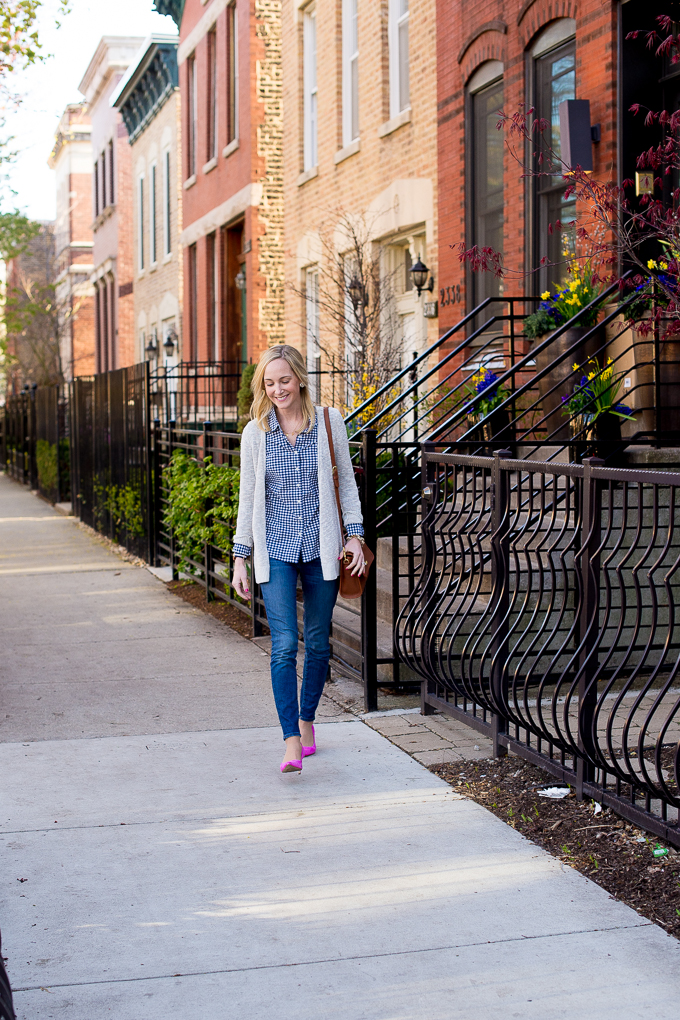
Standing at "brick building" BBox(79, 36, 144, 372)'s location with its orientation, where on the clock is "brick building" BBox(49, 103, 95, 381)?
"brick building" BBox(49, 103, 95, 381) is roughly at 3 o'clock from "brick building" BBox(79, 36, 144, 372).

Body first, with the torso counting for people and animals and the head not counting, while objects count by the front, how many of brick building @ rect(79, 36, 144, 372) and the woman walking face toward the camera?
1

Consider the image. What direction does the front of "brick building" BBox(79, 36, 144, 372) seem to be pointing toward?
to the viewer's left

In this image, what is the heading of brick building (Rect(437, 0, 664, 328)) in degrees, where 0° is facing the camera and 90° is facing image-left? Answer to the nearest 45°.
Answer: approximately 45°

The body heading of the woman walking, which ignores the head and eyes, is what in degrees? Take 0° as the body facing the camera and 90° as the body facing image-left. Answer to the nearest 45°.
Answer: approximately 0°

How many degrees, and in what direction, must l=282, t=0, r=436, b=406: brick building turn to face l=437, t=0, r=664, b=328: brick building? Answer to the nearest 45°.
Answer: approximately 45° to its left

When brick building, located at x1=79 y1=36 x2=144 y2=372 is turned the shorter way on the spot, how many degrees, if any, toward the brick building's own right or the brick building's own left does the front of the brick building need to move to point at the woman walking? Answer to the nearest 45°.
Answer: approximately 90° to the brick building's own left

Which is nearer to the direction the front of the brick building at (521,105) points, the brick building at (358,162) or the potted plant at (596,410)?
the potted plant

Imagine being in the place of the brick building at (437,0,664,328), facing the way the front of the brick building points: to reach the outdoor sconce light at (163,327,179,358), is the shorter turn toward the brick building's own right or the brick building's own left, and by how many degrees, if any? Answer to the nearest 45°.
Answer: approximately 90° to the brick building's own right
